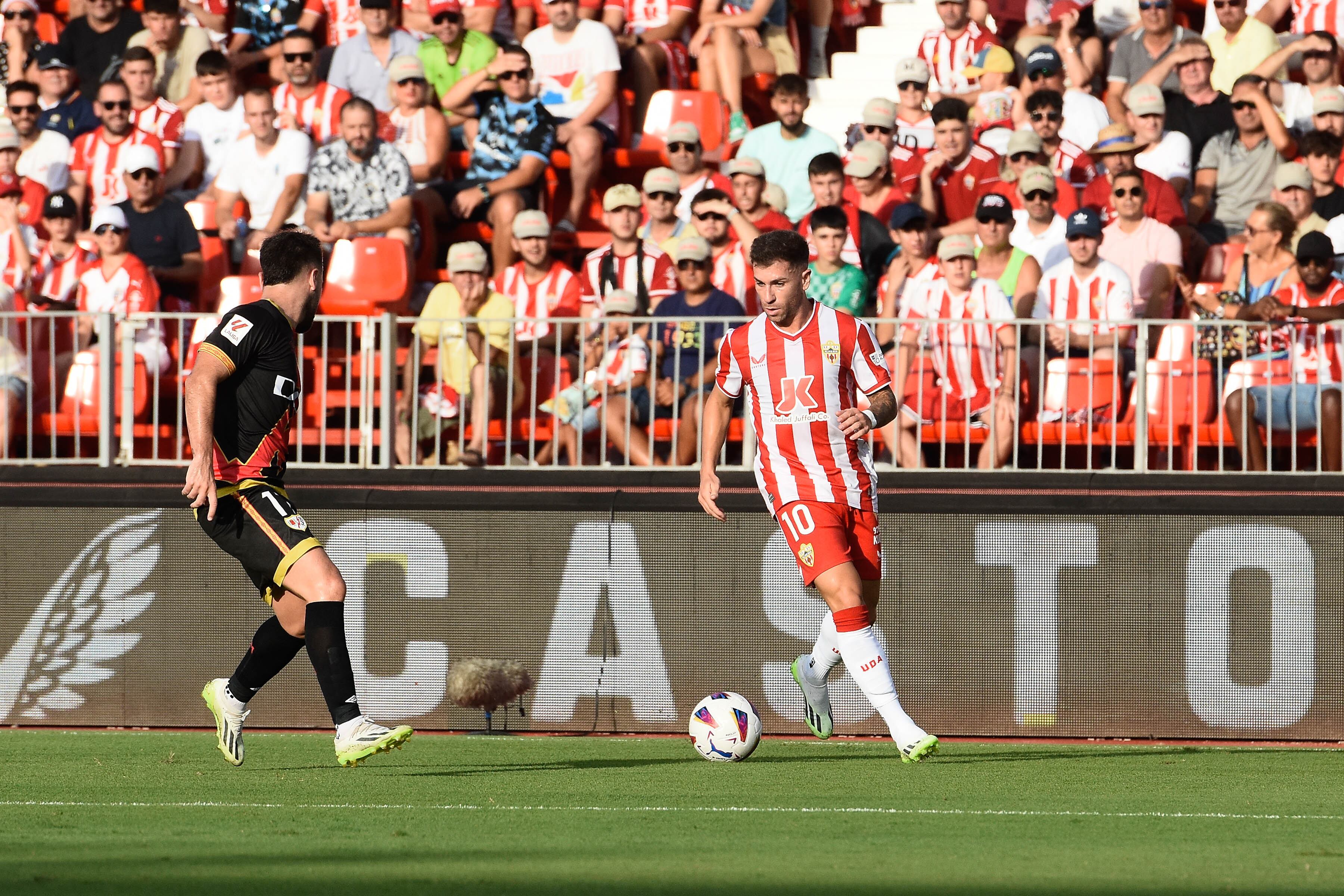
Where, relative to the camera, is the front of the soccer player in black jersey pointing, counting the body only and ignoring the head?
to the viewer's right

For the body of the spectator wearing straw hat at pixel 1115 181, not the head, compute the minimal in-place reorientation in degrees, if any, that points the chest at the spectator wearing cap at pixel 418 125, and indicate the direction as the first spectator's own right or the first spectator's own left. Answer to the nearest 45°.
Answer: approximately 90° to the first spectator's own right

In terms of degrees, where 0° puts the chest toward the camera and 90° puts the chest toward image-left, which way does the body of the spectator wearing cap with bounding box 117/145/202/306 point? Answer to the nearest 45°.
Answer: approximately 0°

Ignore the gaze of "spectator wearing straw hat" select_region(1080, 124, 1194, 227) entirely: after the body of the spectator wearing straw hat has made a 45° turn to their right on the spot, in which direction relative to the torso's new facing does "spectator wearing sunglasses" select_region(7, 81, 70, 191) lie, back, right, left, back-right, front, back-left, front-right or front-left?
front-right

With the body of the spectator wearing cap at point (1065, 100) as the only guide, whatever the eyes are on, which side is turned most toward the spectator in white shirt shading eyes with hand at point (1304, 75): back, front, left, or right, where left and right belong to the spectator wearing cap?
left

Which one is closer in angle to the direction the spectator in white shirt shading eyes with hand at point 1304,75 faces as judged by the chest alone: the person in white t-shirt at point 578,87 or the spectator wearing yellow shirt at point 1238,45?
the person in white t-shirt

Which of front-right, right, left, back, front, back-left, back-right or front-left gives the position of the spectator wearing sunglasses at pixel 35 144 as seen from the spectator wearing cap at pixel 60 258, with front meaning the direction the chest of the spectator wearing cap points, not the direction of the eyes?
back

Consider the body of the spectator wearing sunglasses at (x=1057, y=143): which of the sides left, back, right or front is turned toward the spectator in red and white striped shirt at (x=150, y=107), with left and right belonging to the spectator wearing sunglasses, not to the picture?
right

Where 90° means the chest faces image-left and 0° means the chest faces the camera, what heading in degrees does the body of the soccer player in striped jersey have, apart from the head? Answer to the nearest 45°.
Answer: approximately 0°

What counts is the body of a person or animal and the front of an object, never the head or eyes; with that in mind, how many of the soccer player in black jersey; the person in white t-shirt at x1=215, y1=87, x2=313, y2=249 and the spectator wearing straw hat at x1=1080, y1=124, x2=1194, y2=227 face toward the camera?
2

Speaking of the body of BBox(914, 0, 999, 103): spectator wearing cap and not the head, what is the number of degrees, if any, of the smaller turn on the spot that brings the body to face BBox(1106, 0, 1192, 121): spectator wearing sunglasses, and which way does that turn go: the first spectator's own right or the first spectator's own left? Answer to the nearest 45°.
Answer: approximately 90° to the first spectator's own left

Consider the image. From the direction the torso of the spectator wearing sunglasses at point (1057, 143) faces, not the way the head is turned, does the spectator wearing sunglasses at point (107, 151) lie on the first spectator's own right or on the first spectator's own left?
on the first spectator's own right

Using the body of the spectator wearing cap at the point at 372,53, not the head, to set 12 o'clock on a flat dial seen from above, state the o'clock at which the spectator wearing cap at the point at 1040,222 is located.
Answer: the spectator wearing cap at the point at 1040,222 is roughly at 10 o'clock from the spectator wearing cap at the point at 372,53.
